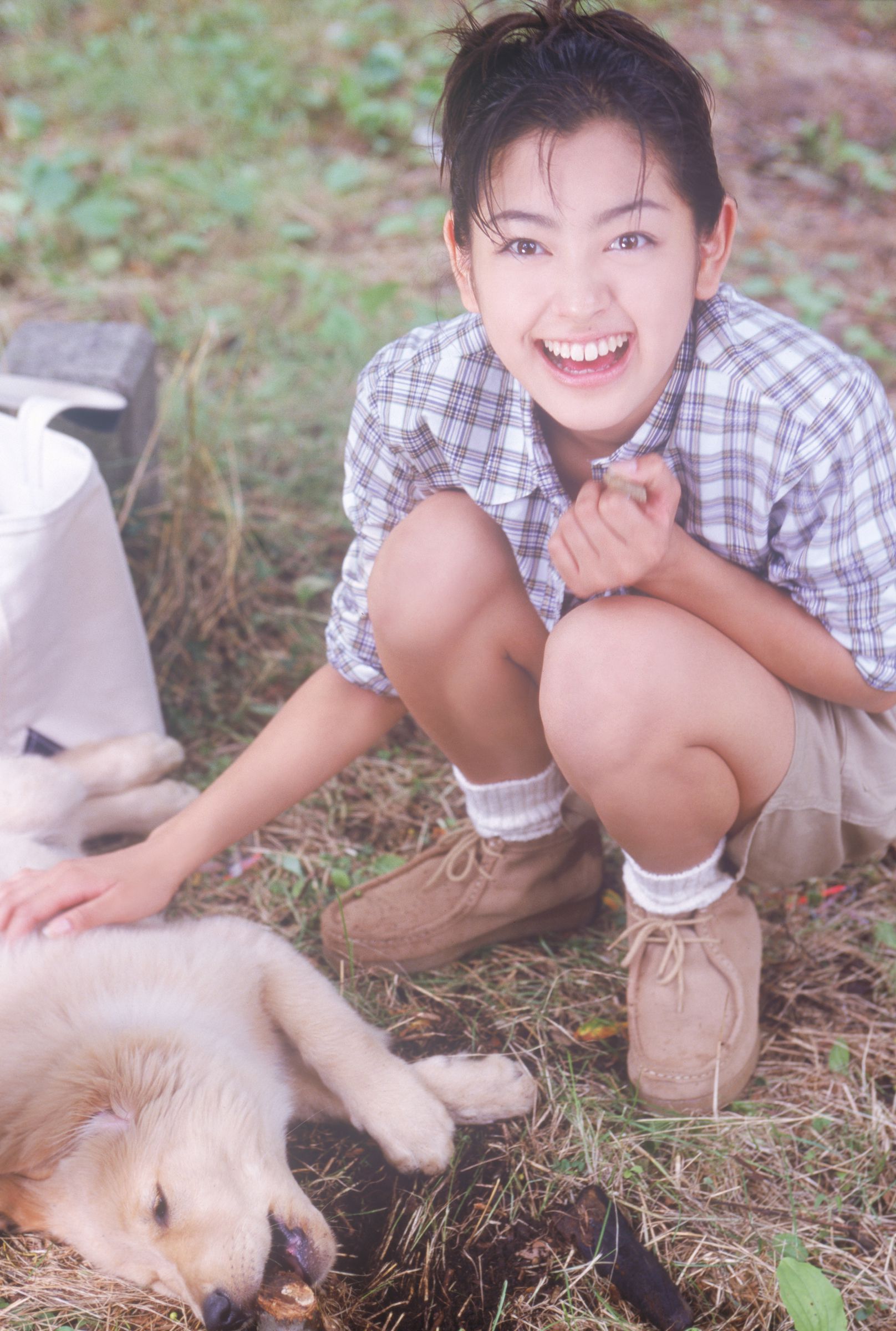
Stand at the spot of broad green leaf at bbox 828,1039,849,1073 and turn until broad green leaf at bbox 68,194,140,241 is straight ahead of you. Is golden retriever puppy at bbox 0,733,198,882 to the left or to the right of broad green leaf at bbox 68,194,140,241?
left

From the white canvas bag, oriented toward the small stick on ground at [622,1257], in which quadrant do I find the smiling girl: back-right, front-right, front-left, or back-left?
front-left

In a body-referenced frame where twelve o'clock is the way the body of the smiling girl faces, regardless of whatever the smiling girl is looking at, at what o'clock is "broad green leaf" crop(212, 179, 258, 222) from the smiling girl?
The broad green leaf is roughly at 4 o'clock from the smiling girl.

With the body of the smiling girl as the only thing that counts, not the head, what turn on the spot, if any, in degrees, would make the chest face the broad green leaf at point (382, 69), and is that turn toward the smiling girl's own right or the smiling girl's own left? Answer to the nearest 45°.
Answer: approximately 135° to the smiling girl's own right

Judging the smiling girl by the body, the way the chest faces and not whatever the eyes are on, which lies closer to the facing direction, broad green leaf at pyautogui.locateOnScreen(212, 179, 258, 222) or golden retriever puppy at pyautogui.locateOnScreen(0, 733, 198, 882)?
the golden retriever puppy

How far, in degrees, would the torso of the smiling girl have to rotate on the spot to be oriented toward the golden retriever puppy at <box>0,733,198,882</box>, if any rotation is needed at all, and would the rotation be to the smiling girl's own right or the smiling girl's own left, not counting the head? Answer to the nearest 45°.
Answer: approximately 90° to the smiling girl's own right

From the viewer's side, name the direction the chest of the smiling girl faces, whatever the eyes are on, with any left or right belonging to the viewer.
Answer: facing the viewer and to the left of the viewer

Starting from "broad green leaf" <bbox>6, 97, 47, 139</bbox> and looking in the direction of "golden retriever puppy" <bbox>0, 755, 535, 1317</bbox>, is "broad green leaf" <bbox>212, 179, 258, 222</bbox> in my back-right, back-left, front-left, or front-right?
front-left
